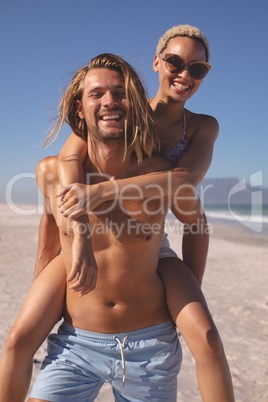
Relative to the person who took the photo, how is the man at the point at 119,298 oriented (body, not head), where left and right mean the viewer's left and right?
facing the viewer
